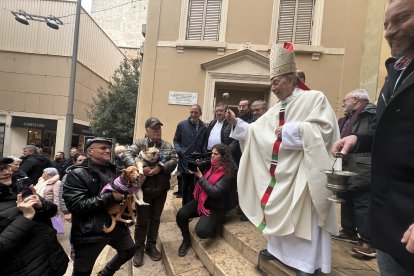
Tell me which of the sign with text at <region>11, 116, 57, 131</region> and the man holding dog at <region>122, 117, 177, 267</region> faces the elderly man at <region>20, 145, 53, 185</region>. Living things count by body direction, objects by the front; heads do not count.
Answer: the sign with text

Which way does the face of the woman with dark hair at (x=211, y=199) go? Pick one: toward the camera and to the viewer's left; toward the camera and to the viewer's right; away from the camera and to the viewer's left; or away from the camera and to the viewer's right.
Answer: toward the camera and to the viewer's left

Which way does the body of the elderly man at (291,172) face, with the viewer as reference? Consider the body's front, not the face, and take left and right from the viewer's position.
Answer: facing the viewer and to the left of the viewer

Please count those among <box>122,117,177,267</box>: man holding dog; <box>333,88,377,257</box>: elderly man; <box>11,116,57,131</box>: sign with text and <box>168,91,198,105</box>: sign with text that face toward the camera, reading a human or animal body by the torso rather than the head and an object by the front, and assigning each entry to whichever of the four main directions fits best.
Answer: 3

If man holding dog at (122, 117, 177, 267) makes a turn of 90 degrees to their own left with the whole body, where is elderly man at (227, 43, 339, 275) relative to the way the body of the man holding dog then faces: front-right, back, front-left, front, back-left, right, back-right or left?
front-right

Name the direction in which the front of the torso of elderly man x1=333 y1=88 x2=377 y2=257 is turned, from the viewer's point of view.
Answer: to the viewer's left

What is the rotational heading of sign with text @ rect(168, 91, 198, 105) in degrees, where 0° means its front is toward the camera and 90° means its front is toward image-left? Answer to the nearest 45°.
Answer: approximately 0°
